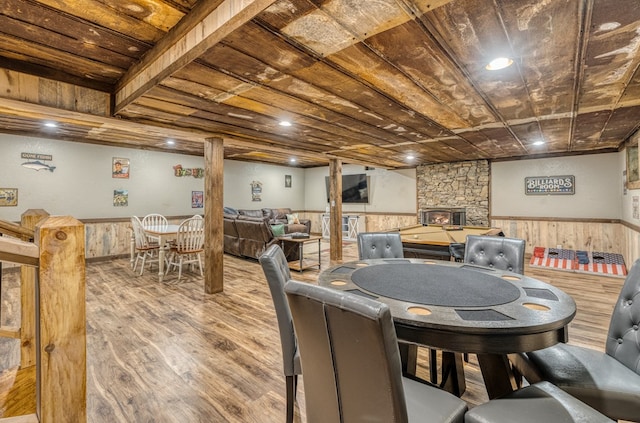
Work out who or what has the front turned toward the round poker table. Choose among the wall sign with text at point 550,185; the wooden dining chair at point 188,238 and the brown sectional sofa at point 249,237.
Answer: the wall sign with text

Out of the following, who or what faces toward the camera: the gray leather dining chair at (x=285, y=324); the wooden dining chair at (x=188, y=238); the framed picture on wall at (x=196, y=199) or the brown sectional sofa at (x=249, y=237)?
the framed picture on wall

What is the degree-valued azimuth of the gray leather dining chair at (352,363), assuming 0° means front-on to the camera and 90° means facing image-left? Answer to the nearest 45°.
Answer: approximately 225°

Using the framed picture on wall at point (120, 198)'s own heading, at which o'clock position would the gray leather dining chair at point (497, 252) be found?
The gray leather dining chair is roughly at 11 o'clock from the framed picture on wall.

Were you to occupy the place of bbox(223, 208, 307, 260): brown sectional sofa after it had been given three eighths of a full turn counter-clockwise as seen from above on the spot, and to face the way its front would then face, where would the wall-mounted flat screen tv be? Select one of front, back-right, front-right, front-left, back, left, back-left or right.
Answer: back-right

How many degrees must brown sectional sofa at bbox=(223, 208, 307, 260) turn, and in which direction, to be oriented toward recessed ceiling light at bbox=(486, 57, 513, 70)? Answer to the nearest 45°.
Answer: approximately 90° to its right

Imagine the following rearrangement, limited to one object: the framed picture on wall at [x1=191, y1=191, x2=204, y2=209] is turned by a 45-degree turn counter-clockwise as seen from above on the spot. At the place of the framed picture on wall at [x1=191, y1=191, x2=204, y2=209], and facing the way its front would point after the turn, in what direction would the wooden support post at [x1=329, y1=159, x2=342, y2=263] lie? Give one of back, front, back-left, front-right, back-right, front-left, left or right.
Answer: front

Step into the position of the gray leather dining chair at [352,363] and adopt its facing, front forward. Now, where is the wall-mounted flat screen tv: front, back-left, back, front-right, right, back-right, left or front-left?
front-left

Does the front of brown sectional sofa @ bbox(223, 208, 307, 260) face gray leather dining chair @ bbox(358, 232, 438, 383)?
no

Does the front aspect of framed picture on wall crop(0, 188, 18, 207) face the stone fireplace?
no

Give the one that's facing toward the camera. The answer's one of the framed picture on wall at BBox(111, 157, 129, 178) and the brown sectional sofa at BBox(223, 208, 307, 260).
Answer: the framed picture on wall

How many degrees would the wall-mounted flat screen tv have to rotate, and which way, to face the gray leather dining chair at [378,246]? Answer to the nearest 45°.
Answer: approximately 45° to its left

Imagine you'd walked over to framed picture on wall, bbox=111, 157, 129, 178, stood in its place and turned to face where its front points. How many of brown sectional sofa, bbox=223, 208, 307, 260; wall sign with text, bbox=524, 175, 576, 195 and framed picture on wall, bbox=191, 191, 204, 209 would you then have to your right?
0

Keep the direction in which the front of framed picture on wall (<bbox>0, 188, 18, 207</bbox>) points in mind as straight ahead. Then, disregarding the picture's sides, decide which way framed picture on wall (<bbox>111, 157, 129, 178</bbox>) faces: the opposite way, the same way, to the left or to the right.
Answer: the same way

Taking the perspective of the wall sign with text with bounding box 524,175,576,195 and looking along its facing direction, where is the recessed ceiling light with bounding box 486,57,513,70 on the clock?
The recessed ceiling light is roughly at 12 o'clock from the wall sign with text.

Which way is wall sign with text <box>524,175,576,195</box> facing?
toward the camera

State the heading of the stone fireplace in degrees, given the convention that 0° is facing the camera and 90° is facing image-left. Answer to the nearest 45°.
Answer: approximately 45°

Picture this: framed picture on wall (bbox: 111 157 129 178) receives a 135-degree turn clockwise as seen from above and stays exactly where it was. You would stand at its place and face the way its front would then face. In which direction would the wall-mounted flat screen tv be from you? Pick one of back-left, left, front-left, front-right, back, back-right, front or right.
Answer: back-right

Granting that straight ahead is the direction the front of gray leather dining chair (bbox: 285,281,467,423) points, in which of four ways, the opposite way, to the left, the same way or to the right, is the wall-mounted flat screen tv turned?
the opposite way

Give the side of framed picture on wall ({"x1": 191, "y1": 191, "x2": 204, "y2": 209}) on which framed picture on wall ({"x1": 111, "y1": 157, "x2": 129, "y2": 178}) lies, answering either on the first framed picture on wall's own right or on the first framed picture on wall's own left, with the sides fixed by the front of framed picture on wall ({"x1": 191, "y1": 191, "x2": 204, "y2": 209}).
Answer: on the first framed picture on wall's own right

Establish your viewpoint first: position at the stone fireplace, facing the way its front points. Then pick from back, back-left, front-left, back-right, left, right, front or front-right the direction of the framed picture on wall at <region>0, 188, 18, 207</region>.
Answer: front

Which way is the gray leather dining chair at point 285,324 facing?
to the viewer's right

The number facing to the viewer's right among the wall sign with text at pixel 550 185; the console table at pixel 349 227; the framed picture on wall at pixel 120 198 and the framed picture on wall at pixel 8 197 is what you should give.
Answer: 0

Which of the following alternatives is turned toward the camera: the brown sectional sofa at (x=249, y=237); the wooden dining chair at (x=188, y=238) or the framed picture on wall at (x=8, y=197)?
the framed picture on wall
